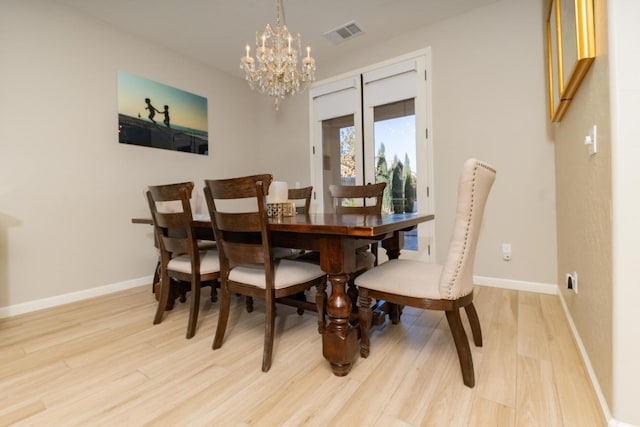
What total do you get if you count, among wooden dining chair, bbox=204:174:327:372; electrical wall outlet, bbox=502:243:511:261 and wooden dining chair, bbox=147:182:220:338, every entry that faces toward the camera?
1

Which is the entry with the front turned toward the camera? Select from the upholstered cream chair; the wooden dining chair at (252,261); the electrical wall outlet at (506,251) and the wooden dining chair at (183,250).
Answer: the electrical wall outlet

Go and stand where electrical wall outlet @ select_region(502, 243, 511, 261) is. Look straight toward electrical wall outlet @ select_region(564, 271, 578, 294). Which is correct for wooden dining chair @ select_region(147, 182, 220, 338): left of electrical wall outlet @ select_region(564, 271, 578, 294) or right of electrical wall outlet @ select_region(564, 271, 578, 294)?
right

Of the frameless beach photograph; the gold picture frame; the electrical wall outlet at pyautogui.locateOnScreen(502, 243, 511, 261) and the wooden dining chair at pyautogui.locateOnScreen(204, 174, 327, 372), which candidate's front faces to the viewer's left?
the gold picture frame

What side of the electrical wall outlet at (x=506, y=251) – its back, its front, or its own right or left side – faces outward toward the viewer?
front

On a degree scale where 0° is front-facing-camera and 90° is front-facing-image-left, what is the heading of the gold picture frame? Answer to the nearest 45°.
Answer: approximately 90°

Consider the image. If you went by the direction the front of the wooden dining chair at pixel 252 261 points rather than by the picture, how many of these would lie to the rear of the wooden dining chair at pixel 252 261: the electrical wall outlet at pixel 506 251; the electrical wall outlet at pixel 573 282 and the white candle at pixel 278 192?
0

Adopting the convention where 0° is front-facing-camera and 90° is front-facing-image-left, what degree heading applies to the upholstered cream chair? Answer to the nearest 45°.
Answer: approximately 135°

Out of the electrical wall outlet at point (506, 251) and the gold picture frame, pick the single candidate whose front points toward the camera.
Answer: the electrical wall outlet

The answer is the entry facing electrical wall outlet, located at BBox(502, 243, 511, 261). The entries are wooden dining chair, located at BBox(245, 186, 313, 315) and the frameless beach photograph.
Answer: the frameless beach photograph

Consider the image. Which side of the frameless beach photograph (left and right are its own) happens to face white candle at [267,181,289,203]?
front

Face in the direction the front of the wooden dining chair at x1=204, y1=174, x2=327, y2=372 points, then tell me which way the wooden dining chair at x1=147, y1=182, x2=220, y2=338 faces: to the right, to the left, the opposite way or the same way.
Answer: the same way

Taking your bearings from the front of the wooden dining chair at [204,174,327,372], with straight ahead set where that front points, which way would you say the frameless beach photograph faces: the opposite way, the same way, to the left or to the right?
to the right

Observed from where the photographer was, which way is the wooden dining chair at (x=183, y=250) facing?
facing away from the viewer and to the right of the viewer

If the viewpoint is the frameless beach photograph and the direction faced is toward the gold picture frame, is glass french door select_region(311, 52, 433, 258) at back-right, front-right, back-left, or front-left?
front-left

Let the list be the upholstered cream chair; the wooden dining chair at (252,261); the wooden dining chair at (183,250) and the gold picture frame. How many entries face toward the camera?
0
